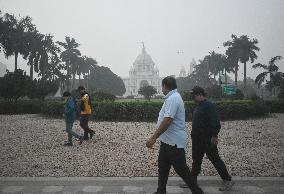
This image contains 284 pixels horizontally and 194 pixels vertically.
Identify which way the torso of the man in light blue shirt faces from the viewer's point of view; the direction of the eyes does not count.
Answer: to the viewer's left

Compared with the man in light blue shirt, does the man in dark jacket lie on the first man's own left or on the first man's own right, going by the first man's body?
on the first man's own right

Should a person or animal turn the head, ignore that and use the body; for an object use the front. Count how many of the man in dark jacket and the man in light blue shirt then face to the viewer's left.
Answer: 2

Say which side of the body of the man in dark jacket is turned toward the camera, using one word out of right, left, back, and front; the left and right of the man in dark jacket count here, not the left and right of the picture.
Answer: left

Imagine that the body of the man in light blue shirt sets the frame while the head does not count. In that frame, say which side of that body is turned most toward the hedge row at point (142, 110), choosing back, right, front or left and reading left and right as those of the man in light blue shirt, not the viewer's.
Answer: right

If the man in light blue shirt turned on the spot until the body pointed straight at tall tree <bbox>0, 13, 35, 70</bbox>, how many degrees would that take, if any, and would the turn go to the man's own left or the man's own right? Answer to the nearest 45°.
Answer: approximately 45° to the man's own right

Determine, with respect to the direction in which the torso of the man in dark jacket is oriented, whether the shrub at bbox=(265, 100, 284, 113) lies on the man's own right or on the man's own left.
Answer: on the man's own right

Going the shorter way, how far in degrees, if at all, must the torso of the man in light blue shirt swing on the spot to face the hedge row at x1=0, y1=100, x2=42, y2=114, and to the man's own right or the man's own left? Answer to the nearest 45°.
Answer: approximately 45° to the man's own right

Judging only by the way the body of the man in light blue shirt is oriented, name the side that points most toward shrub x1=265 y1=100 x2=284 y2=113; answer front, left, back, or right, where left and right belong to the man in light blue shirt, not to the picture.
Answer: right
